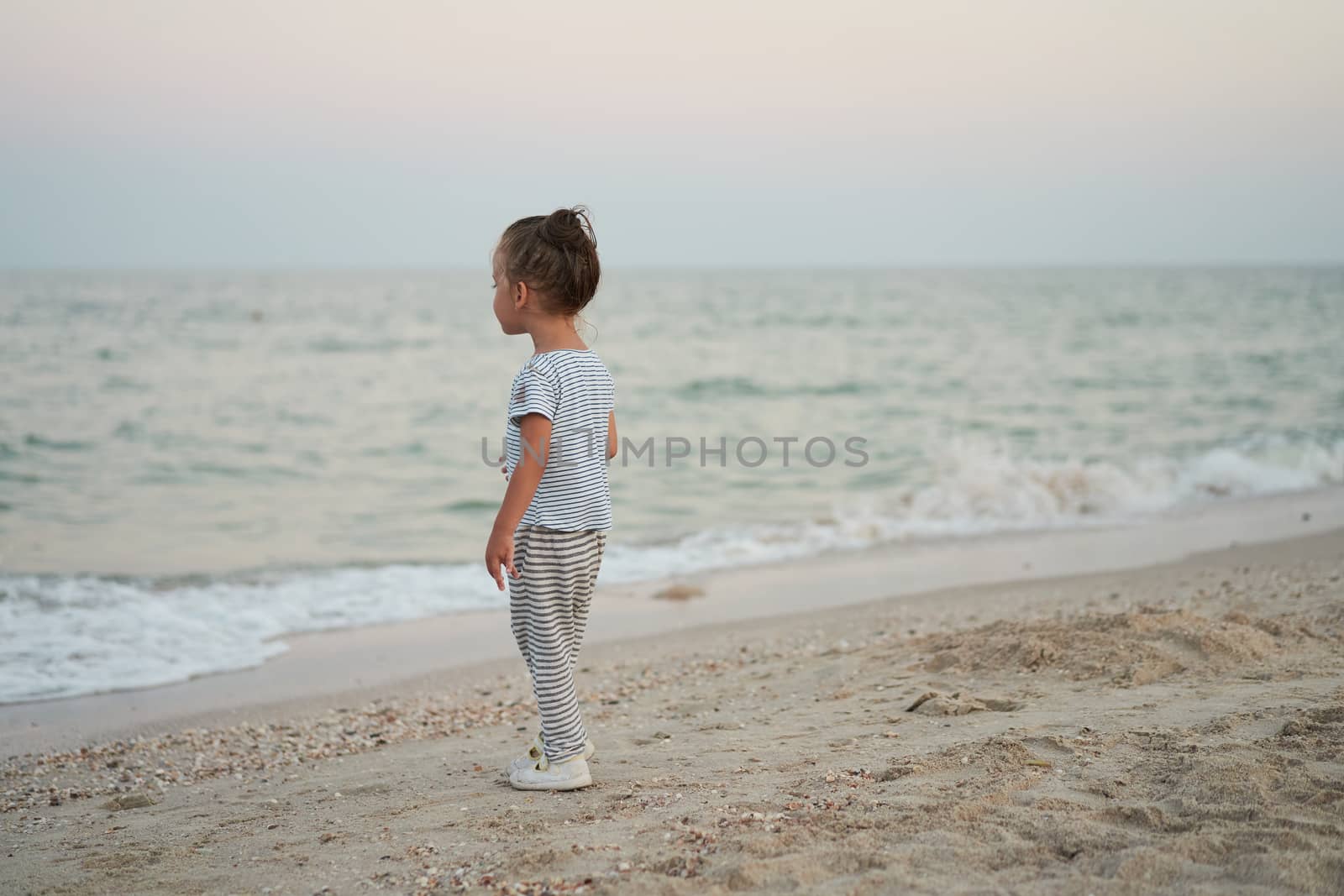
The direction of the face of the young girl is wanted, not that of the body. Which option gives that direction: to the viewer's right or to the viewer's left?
to the viewer's left

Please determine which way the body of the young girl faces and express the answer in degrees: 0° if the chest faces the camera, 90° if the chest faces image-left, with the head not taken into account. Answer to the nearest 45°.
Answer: approximately 135°
